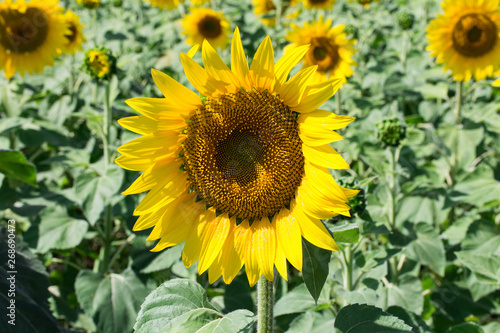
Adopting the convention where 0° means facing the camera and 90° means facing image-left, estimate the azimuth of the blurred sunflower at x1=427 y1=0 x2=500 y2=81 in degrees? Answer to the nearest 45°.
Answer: approximately 0°

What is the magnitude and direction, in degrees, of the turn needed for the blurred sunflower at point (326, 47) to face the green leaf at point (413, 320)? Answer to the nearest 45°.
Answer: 0° — it already faces it

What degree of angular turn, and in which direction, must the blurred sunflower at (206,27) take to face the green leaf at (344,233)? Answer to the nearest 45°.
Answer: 0° — it already faces it

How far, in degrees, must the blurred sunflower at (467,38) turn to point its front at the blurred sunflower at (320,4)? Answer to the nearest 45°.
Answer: approximately 135° to its right

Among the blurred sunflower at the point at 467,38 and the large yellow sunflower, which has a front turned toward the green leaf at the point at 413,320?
the blurred sunflower

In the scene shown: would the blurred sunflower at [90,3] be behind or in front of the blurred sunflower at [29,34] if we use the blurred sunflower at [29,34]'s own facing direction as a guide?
behind

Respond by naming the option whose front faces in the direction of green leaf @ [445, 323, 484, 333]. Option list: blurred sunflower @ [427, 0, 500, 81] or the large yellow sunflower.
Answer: the blurred sunflower

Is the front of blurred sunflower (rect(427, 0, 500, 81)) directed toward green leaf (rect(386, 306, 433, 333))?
yes

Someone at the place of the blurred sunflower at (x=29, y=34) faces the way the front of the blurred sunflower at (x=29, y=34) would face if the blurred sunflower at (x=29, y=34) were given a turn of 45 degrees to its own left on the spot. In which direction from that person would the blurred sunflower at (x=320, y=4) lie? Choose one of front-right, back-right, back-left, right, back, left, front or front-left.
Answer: front-left
